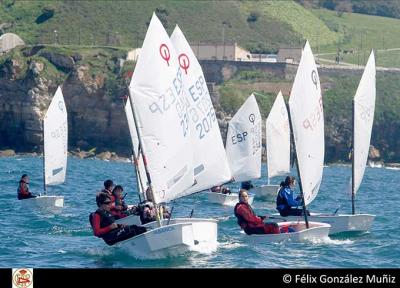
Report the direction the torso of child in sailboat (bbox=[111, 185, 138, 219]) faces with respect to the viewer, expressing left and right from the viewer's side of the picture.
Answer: facing to the right of the viewer

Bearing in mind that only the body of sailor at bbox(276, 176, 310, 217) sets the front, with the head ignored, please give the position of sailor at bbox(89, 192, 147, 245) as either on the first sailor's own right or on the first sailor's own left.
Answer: on the first sailor's own right

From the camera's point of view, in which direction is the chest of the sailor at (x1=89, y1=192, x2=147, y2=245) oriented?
to the viewer's right

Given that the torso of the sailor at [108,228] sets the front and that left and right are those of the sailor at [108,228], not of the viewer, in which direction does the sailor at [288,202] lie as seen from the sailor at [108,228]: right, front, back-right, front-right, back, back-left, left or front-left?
front-left

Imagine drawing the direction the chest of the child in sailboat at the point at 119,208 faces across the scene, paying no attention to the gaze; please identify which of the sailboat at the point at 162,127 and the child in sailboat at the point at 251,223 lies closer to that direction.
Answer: the child in sailboat

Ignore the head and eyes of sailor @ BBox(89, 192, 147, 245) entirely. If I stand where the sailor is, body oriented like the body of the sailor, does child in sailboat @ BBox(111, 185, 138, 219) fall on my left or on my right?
on my left
